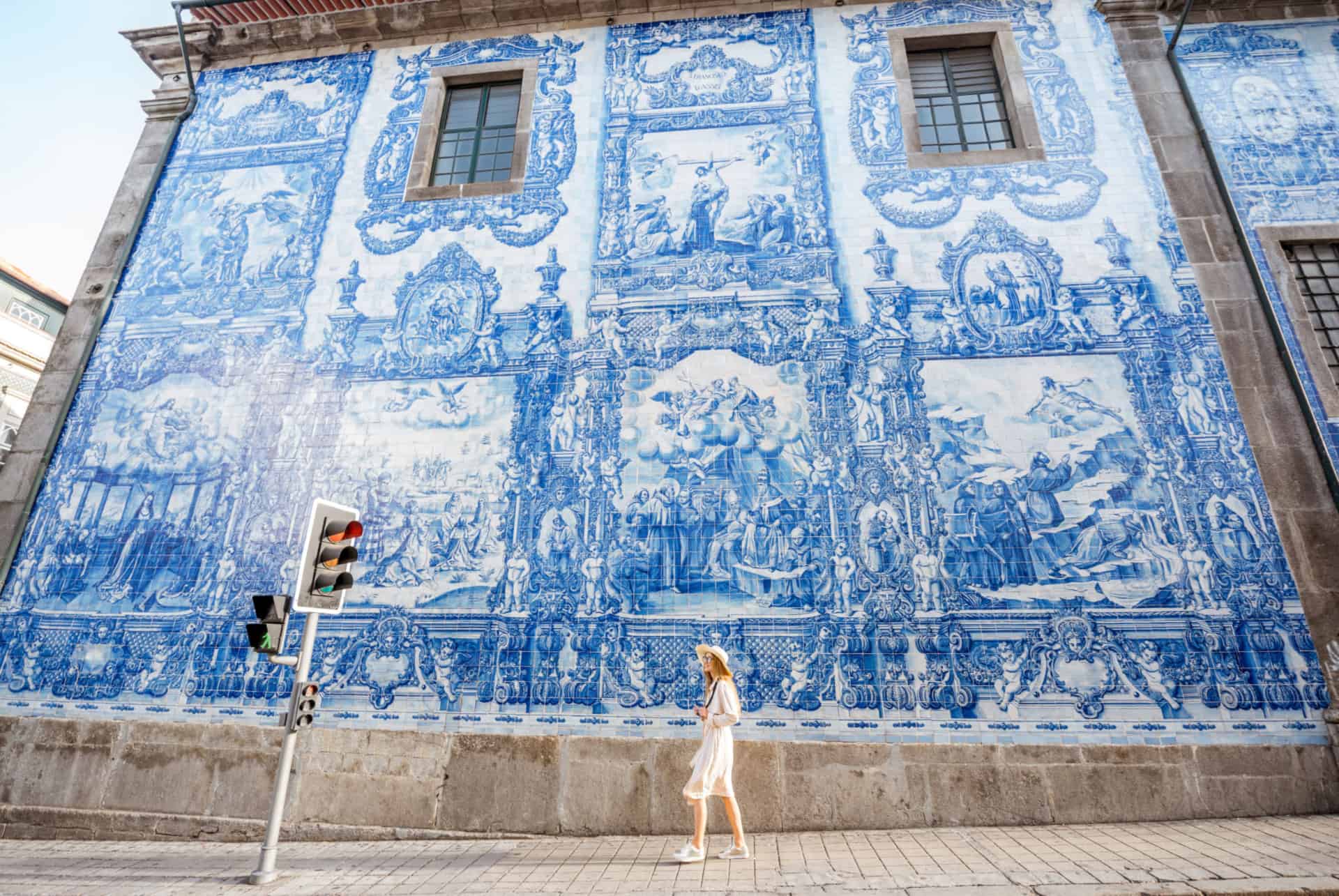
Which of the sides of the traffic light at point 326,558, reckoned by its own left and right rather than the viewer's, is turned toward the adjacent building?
back

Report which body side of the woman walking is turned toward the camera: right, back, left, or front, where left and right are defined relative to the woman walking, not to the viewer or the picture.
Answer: left

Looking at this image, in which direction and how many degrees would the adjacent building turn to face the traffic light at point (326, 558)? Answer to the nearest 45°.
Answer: approximately 45° to its right

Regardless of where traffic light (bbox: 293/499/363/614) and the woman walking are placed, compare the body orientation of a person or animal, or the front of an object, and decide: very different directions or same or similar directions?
very different directions

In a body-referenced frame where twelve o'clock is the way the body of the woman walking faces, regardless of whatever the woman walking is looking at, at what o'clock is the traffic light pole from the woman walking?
The traffic light pole is roughly at 12 o'clock from the woman walking.

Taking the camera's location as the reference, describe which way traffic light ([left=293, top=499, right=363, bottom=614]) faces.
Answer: facing the viewer and to the right of the viewer

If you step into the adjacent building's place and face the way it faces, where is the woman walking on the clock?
The woman walking is roughly at 1 o'clock from the adjacent building.

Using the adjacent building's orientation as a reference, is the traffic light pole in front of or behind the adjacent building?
in front

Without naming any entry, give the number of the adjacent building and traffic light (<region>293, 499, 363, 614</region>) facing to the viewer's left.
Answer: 0

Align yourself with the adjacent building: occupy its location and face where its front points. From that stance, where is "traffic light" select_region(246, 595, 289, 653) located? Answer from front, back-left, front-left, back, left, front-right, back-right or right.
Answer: front-right

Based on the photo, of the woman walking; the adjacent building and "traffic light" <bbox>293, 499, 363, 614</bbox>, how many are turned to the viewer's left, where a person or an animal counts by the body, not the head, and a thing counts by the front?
1
